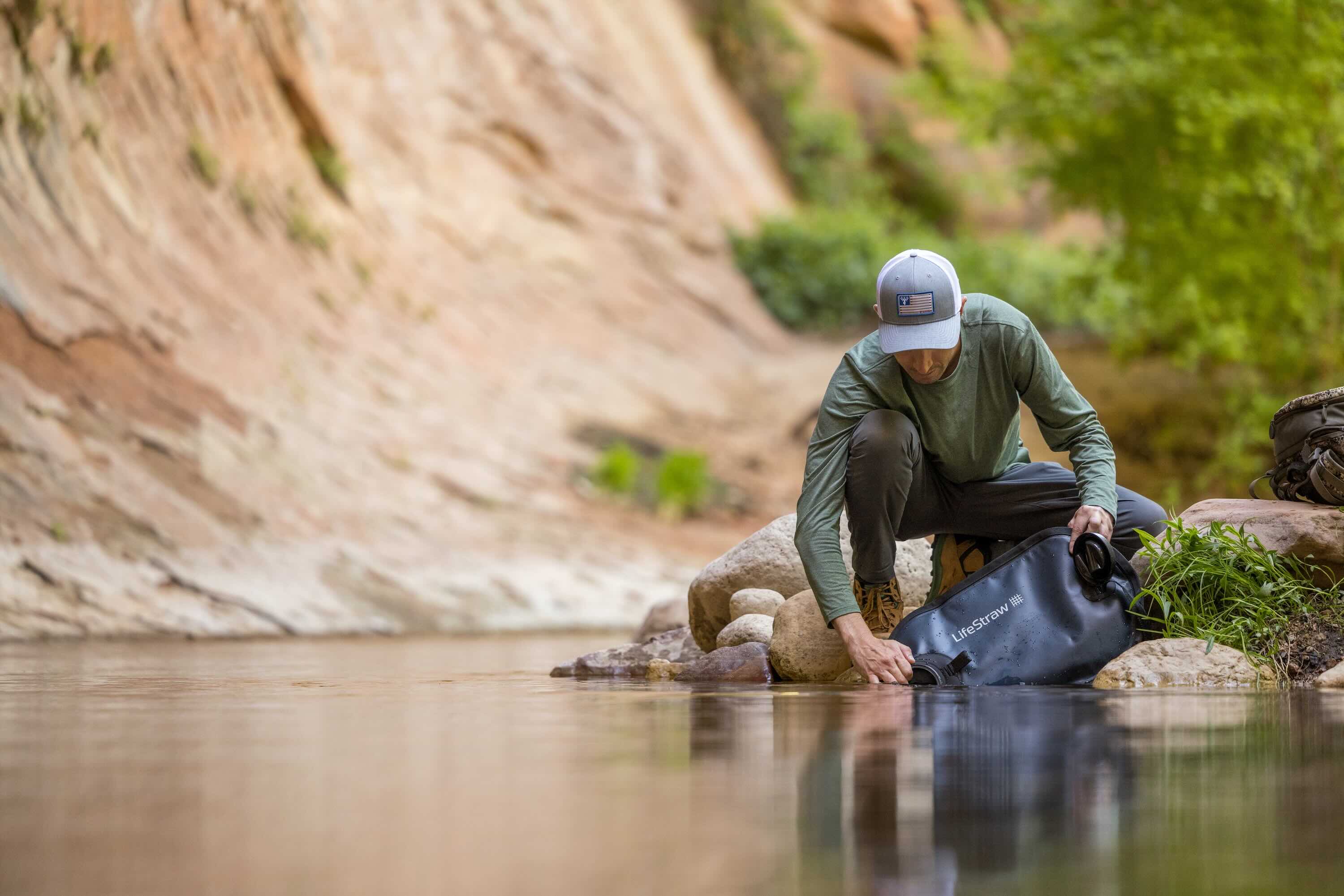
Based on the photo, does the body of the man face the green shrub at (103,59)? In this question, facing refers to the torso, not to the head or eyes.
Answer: no

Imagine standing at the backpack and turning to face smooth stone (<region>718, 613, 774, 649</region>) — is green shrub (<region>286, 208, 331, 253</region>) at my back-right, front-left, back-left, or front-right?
front-right

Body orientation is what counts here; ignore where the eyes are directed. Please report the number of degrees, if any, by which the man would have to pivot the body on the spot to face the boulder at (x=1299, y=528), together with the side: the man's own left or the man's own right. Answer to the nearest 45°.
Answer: approximately 90° to the man's own left

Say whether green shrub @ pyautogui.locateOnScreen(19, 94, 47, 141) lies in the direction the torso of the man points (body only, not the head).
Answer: no

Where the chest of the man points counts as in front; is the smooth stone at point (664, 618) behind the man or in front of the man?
behind

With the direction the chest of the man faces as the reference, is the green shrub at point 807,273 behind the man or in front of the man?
behind

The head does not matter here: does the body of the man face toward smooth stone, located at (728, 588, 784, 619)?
no

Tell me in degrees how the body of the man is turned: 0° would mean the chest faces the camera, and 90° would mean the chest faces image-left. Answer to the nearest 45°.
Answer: approximately 0°

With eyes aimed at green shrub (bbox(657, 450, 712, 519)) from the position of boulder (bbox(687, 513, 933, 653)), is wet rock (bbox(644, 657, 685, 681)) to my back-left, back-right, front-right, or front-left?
back-left

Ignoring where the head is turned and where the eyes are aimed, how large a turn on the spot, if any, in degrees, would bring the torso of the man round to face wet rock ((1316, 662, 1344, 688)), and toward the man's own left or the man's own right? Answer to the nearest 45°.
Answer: approximately 90° to the man's own left

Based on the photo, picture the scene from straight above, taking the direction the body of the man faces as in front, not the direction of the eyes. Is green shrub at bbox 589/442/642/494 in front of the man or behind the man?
behind

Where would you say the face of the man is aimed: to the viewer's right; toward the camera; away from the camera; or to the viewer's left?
toward the camera
